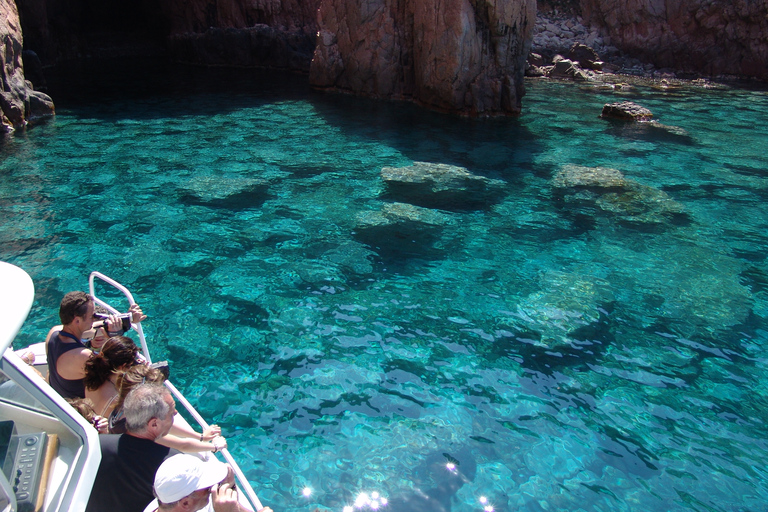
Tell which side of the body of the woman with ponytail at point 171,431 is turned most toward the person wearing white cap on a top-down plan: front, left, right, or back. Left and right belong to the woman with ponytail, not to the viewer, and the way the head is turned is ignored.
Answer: right

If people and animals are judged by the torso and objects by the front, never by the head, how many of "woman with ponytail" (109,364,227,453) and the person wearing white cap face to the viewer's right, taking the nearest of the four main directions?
2

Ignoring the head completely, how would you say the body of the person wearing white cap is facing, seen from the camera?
to the viewer's right

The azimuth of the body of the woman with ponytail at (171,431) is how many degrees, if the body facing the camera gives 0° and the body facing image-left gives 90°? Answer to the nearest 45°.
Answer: approximately 270°

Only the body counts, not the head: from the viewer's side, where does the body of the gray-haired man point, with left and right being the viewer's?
facing away from the viewer and to the right of the viewer

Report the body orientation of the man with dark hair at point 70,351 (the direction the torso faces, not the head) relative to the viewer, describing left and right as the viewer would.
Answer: facing away from the viewer and to the right of the viewer

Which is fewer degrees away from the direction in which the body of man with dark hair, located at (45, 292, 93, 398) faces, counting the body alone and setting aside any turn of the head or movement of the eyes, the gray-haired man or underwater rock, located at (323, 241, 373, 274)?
the underwater rock

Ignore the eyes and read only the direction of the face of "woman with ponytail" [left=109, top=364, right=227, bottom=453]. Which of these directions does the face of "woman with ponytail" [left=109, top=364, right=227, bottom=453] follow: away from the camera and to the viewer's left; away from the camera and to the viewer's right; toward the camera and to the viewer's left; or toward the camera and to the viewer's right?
away from the camera and to the viewer's right
